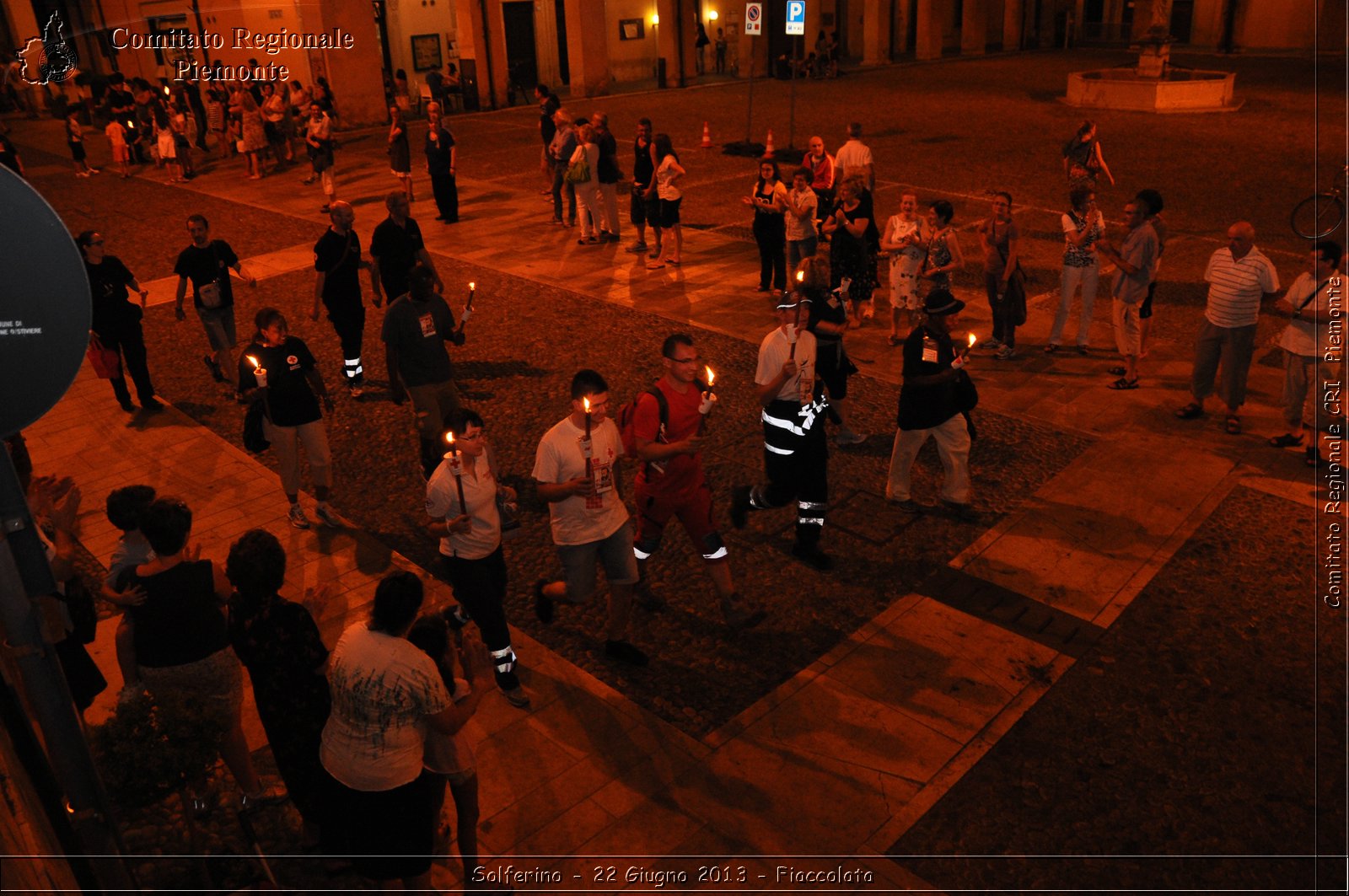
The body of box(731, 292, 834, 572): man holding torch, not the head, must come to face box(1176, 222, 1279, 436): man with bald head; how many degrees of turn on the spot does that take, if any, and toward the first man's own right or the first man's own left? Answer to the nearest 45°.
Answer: approximately 90° to the first man's own left

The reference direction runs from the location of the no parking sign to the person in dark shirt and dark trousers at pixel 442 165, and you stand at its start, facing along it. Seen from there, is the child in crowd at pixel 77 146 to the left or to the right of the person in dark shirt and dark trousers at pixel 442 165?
right

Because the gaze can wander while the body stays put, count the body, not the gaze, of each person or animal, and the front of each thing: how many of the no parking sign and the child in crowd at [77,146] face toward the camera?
1

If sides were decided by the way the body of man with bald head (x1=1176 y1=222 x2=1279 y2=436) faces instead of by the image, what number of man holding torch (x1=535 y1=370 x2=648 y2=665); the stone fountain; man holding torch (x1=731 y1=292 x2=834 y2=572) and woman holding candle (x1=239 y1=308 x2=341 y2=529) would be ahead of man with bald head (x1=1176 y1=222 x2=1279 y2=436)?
3

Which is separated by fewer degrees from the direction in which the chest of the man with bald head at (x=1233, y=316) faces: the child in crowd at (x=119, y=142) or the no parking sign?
the child in crowd
